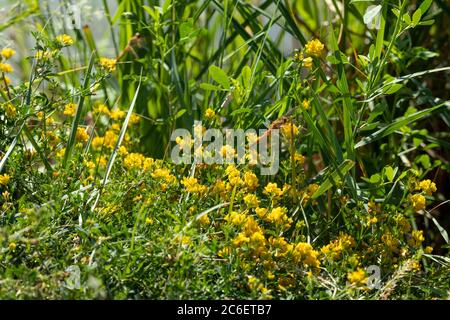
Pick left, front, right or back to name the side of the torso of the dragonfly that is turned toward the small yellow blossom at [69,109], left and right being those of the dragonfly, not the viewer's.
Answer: back

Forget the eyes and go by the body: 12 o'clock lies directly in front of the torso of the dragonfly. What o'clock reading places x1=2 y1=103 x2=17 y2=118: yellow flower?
The yellow flower is roughly at 6 o'clock from the dragonfly.

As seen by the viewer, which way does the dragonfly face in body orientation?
to the viewer's right

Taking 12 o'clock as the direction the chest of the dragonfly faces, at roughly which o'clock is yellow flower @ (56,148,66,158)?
The yellow flower is roughly at 6 o'clock from the dragonfly.

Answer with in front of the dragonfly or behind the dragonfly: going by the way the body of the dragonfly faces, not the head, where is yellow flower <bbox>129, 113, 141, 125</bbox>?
behind
